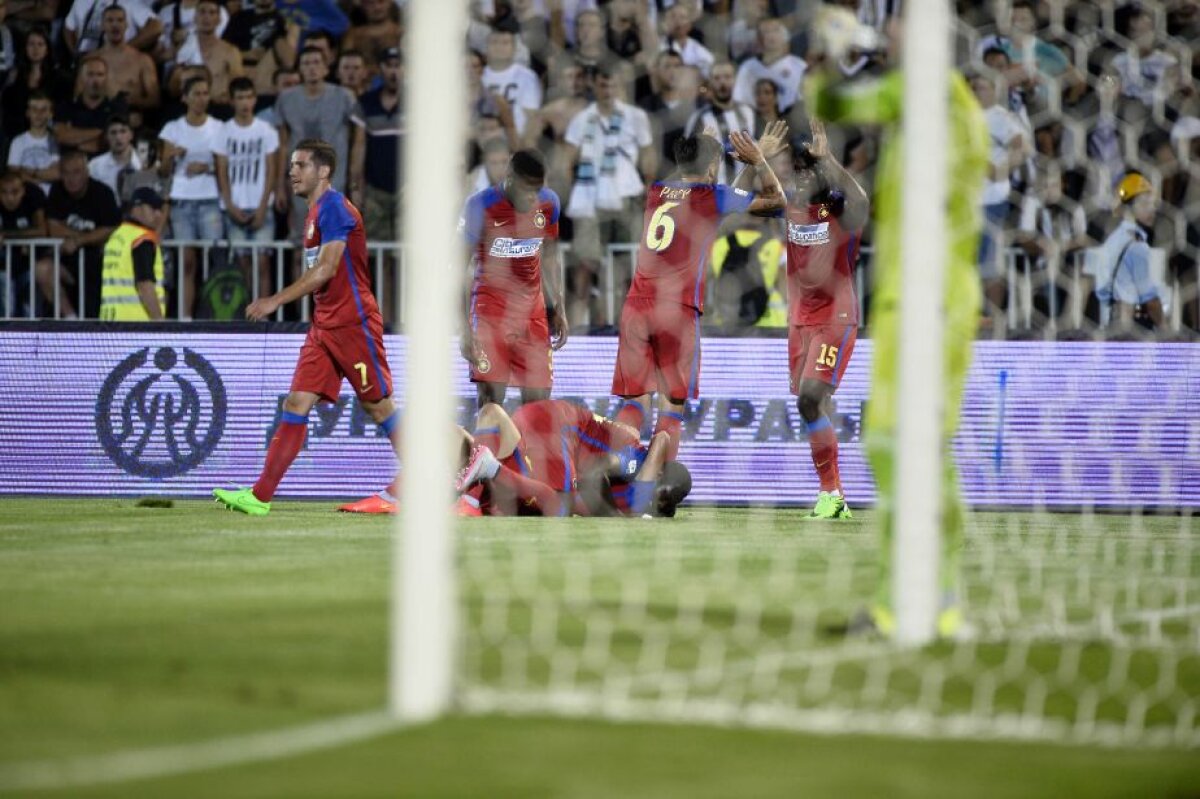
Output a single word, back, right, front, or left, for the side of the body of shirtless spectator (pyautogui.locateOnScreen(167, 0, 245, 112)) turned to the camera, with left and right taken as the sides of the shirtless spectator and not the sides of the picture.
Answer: front

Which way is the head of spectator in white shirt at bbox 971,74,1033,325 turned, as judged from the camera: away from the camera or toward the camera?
toward the camera

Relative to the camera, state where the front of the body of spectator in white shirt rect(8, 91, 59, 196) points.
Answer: toward the camera

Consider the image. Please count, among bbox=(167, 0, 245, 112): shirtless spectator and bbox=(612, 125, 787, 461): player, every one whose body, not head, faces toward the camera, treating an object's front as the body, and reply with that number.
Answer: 1

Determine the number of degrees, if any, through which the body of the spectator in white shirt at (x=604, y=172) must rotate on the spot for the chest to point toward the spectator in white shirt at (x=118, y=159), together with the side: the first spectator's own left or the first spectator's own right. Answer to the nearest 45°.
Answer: approximately 90° to the first spectator's own right

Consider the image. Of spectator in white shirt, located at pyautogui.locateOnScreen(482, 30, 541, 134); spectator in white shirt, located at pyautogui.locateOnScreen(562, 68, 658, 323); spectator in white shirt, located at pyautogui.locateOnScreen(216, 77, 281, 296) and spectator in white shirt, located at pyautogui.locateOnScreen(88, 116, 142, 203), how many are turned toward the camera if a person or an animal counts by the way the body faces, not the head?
4

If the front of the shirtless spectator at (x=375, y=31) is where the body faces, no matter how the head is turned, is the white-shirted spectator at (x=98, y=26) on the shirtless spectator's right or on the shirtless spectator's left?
on the shirtless spectator's right

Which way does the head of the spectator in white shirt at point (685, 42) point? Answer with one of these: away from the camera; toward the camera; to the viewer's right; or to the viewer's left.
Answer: toward the camera

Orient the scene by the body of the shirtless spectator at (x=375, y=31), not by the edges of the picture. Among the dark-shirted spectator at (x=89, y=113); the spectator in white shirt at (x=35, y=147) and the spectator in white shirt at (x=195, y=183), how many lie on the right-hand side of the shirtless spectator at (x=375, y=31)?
3

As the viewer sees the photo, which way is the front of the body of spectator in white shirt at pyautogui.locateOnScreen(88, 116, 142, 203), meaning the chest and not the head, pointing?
toward the camera

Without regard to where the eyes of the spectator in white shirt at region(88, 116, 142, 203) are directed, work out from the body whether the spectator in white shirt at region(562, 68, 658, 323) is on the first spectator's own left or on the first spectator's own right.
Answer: on the first spectator's own left

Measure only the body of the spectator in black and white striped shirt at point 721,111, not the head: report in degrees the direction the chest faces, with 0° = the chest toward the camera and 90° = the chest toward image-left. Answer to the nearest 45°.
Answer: approximately 0°
